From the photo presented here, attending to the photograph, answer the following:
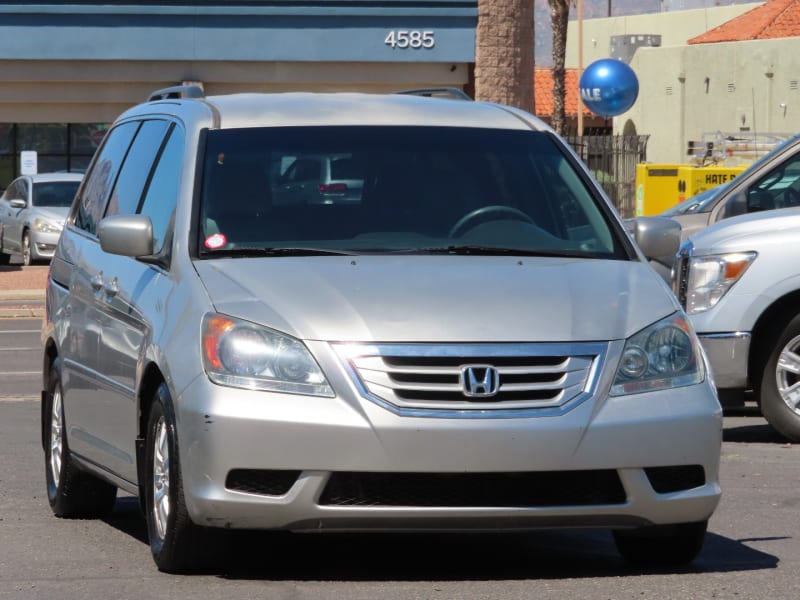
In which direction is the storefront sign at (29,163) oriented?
toward the camera

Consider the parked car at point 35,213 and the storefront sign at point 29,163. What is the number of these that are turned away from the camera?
0

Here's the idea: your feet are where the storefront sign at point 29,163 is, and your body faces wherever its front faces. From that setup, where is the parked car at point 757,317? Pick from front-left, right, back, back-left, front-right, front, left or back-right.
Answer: front

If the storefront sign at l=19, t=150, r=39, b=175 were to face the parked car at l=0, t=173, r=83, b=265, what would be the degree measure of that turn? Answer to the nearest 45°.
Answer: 0° — it already faces it

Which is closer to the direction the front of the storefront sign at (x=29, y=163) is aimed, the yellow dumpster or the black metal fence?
the yellow dumpster

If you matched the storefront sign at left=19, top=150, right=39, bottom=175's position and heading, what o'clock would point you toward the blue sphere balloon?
The blue sphere balloon is roughly at 9 o'clock from the storefront sign.

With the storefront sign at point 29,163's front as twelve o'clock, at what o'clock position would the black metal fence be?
The black metal fence is roughly at 9 o'clock from the storefront sign.

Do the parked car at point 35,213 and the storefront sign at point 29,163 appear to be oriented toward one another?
no

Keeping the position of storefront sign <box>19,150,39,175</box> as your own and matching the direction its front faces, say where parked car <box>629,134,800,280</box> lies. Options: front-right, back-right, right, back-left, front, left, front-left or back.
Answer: front

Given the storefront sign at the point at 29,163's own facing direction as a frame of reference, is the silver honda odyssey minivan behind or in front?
in front

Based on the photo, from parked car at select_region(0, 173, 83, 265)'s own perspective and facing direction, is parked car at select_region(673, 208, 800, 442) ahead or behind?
ahead
